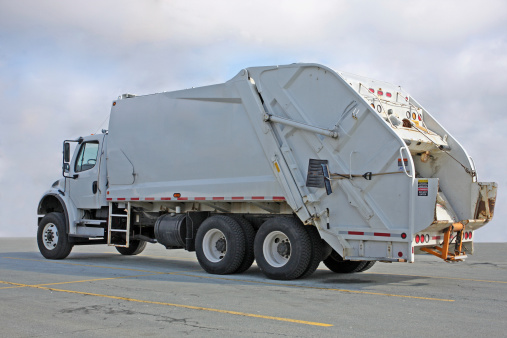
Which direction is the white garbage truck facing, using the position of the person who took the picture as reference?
facing away from the viewer and to the left of the viewer
